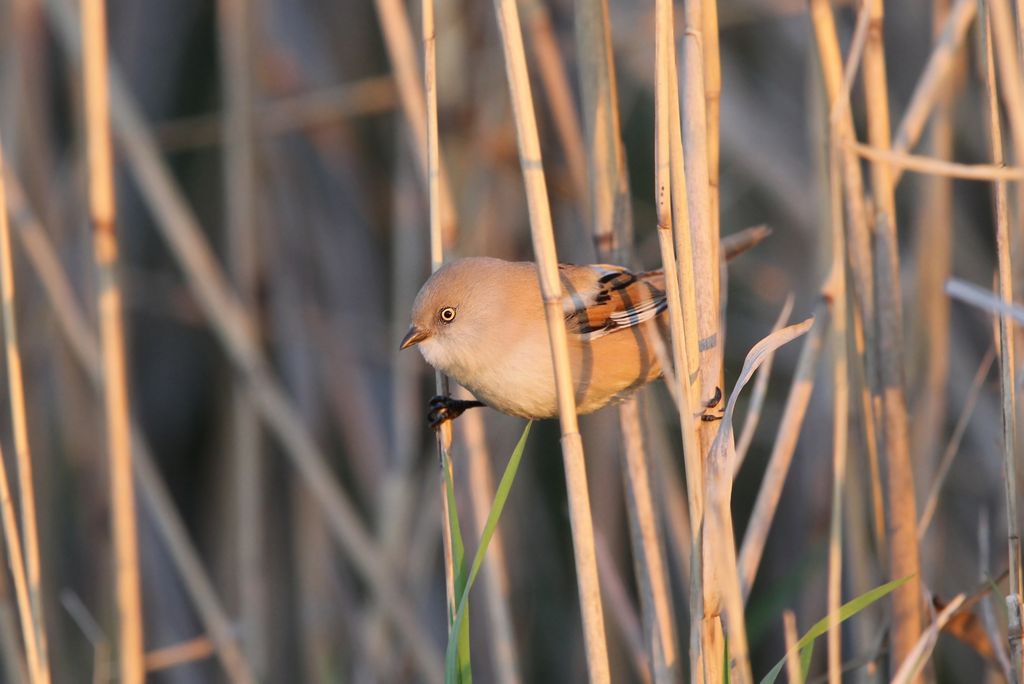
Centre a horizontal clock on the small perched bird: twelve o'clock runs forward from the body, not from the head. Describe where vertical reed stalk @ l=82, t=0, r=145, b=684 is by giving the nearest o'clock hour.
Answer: The vertical reed stalk is roughly at 12 o'clock from the small perched bird.

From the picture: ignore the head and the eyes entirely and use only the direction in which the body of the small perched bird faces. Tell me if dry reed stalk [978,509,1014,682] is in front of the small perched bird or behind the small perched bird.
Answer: behind

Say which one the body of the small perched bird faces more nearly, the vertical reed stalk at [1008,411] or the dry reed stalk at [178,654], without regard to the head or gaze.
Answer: the dry reed stalk

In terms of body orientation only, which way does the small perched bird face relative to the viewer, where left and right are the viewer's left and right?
facing to the left of the viewer

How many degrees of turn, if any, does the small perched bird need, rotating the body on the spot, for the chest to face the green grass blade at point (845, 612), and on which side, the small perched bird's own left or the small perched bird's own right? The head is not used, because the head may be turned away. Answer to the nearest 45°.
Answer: approximately 135° to the small perched bird's own left

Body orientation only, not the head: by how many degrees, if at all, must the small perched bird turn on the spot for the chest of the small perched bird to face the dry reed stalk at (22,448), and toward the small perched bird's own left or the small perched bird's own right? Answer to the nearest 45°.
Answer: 0° — it already faces it

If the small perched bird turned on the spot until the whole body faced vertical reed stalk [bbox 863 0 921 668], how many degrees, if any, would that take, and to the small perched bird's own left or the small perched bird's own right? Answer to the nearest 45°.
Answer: approximately 180°
